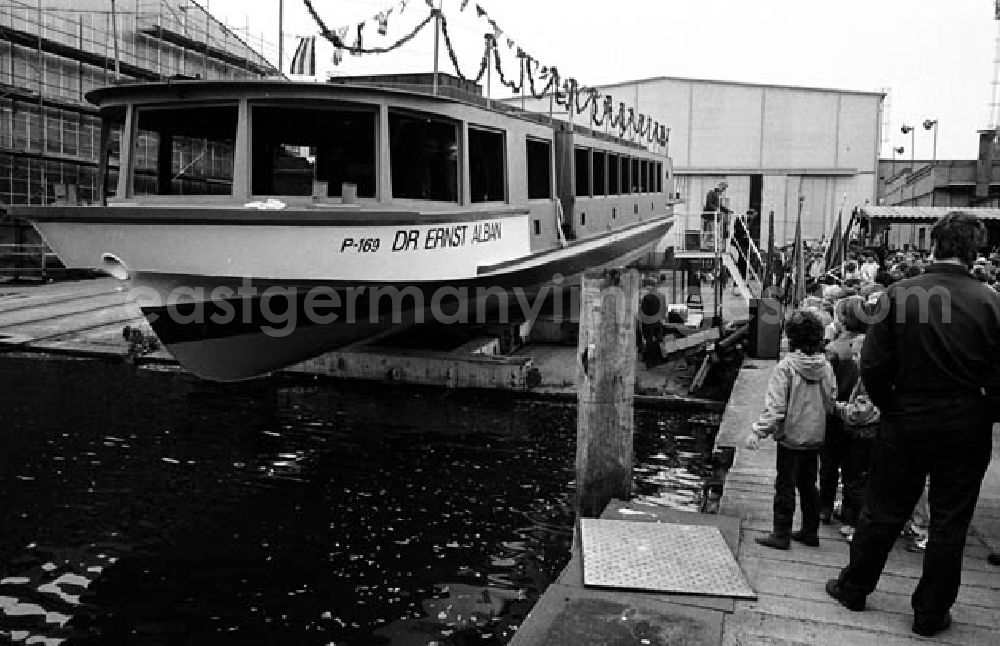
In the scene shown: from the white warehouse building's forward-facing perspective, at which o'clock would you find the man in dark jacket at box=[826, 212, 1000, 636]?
The man in dark jacket is roughly at 12 o'clock from the white warehouse building.

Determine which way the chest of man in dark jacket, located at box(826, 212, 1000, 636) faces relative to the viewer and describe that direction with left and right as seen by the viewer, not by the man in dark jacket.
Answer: facing away from the viewer

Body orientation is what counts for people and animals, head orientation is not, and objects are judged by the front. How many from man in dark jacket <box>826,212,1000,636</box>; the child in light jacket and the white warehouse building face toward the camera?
1

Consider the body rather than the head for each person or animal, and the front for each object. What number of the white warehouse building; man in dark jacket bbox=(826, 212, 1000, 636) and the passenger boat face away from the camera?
1

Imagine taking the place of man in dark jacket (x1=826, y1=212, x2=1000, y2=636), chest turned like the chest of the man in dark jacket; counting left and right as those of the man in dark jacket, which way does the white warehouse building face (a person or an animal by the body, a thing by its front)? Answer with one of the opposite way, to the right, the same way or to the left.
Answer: the opposite way

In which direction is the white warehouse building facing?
toward the camera

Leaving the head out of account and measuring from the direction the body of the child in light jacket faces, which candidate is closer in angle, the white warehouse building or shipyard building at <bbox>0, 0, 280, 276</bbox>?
the shipyard building

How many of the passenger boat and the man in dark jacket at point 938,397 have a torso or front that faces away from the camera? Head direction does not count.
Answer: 1

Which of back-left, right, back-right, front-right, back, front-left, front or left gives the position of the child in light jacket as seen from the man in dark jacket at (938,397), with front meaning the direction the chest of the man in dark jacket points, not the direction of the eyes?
front-left

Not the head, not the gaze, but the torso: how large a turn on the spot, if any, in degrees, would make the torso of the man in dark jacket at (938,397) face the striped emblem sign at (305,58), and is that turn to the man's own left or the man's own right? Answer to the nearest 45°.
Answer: approximately 45° to the man's own left

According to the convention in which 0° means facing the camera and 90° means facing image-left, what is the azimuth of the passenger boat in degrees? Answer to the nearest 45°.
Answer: approximately 45°

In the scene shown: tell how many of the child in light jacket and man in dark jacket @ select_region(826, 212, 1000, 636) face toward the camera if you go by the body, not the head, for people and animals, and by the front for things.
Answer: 0

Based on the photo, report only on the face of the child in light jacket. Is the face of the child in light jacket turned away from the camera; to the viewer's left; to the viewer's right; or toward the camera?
away from the camera

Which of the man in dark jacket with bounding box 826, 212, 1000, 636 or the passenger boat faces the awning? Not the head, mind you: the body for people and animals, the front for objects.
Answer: the man in dark jacket

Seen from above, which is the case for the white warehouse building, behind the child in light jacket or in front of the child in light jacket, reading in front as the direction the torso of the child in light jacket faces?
in front

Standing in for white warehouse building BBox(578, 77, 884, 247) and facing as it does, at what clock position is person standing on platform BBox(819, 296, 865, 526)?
The person standing on platform is roughly at 12 o'clock from the white warehouse building.
